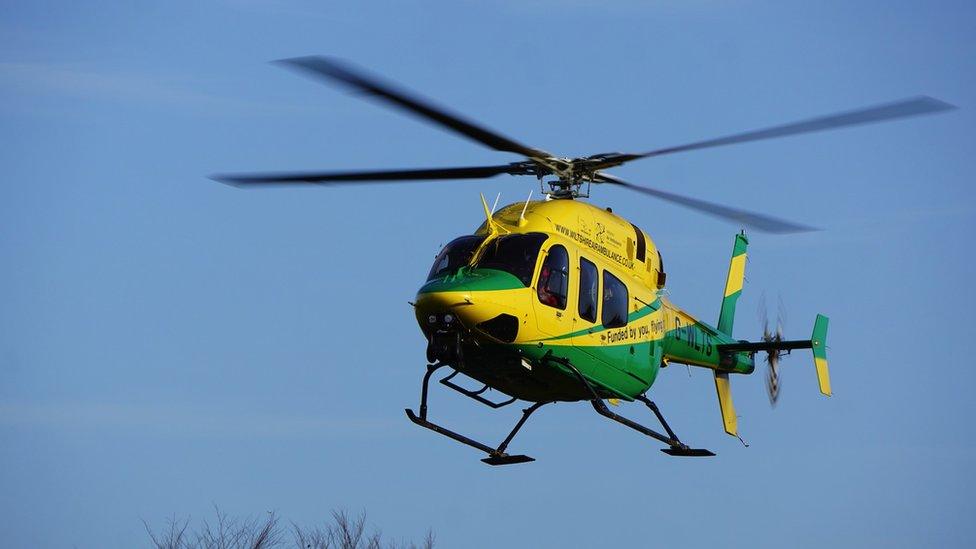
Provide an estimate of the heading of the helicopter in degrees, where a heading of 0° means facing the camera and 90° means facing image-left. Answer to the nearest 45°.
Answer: approximately 45°
